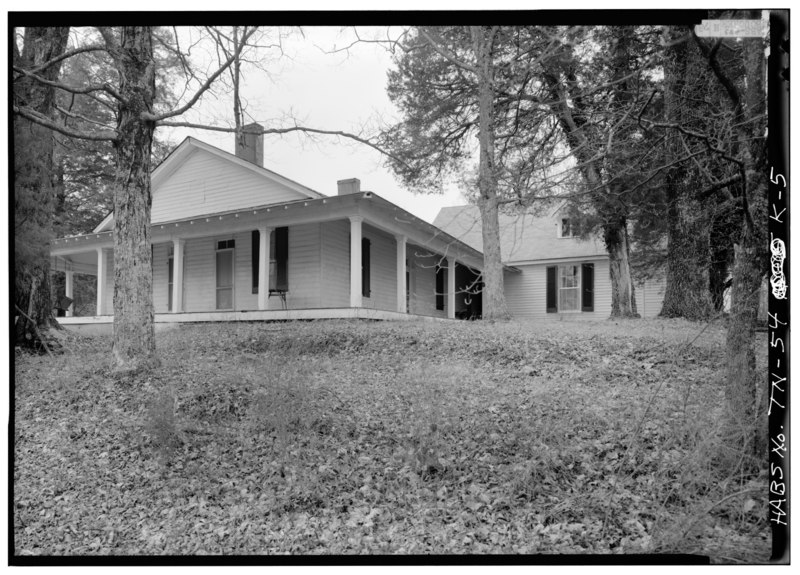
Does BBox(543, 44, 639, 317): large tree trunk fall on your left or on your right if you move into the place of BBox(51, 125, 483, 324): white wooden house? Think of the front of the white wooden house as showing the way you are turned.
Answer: on your left

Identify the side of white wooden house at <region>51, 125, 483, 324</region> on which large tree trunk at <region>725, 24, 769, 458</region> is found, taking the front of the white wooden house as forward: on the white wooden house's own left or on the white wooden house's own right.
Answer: on the white wooden house's own left

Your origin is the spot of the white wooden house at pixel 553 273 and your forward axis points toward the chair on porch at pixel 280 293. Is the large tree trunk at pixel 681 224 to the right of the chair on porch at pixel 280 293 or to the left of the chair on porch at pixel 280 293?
left

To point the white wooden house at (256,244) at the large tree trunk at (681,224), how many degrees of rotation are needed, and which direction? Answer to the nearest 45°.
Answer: approximately 90° to its left

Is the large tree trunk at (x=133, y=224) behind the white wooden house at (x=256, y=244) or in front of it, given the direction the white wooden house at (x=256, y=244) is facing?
in front

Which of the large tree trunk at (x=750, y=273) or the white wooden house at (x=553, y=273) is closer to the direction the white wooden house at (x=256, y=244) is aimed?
the large tree trunk

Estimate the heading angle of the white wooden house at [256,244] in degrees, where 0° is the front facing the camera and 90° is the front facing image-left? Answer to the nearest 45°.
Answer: approximately 45°
